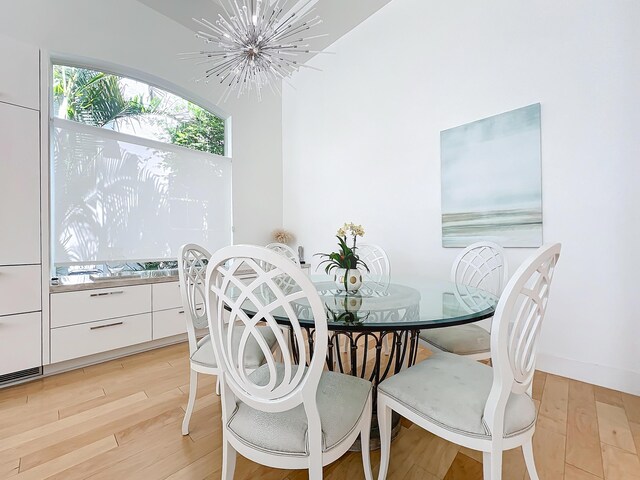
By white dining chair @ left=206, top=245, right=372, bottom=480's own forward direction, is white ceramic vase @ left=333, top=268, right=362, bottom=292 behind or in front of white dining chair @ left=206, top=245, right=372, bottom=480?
in front

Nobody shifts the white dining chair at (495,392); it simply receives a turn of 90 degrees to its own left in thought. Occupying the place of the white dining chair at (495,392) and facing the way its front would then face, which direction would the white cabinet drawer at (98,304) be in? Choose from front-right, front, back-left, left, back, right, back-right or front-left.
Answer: front-right

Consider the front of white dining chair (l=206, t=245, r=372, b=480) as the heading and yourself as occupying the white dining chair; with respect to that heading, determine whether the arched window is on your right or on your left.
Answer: on your left

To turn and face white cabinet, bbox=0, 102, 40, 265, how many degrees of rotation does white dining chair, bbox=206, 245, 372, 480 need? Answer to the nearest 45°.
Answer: approximately 90° to its left

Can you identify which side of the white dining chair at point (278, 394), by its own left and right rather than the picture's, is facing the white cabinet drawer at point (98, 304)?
left

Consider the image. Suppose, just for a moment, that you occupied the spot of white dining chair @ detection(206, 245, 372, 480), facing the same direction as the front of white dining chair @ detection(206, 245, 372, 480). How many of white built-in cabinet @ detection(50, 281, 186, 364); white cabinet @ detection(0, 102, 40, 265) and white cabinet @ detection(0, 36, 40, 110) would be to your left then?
3

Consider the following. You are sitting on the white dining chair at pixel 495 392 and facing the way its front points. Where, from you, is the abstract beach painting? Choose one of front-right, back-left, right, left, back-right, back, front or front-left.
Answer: front-right

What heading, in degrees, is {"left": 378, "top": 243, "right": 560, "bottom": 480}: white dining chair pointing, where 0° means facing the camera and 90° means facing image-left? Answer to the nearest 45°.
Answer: approximately 135°

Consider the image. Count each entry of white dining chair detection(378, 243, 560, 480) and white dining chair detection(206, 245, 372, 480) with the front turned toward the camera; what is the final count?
0

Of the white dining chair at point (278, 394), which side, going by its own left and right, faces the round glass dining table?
front

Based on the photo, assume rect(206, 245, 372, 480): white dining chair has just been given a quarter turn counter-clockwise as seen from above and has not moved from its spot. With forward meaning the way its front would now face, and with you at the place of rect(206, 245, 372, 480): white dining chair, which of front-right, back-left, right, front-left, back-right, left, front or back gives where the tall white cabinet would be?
front

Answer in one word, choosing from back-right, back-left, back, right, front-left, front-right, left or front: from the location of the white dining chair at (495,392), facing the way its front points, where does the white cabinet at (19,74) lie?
front-left

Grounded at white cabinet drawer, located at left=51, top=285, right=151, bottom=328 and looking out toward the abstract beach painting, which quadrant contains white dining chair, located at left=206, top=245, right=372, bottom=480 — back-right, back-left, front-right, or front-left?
front-right

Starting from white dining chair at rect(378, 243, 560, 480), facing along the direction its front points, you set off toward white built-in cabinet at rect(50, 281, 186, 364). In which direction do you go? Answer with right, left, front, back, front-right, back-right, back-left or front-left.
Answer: front-left

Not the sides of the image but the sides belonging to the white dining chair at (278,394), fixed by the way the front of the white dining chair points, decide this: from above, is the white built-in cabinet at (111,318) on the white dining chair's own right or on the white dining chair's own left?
on the white dining chair's own left
